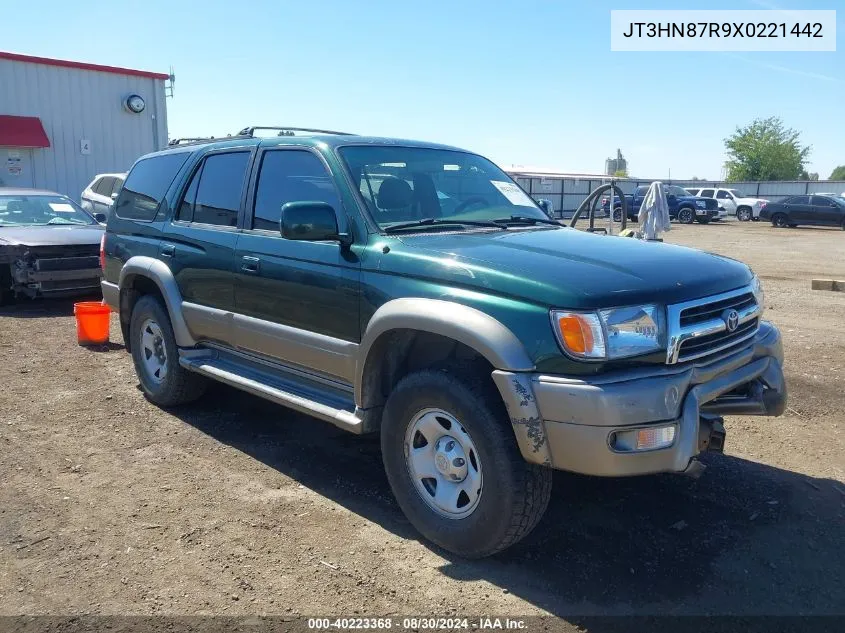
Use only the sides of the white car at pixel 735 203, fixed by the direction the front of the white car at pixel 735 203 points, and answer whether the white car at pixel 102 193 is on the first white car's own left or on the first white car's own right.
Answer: on the first white car's own right

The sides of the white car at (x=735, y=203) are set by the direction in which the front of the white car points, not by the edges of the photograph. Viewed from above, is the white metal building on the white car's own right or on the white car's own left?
on the white car's own right

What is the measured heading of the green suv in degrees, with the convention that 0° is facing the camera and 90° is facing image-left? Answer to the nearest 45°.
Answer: approximately 315°

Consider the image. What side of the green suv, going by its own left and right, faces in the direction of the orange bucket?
back

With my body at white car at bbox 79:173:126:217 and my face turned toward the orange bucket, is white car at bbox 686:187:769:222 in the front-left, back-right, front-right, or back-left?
back-left

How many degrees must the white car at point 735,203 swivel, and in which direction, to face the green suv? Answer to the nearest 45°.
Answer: approximately 45° to its right

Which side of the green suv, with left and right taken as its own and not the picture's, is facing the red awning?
back

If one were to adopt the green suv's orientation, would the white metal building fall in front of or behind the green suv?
behind
